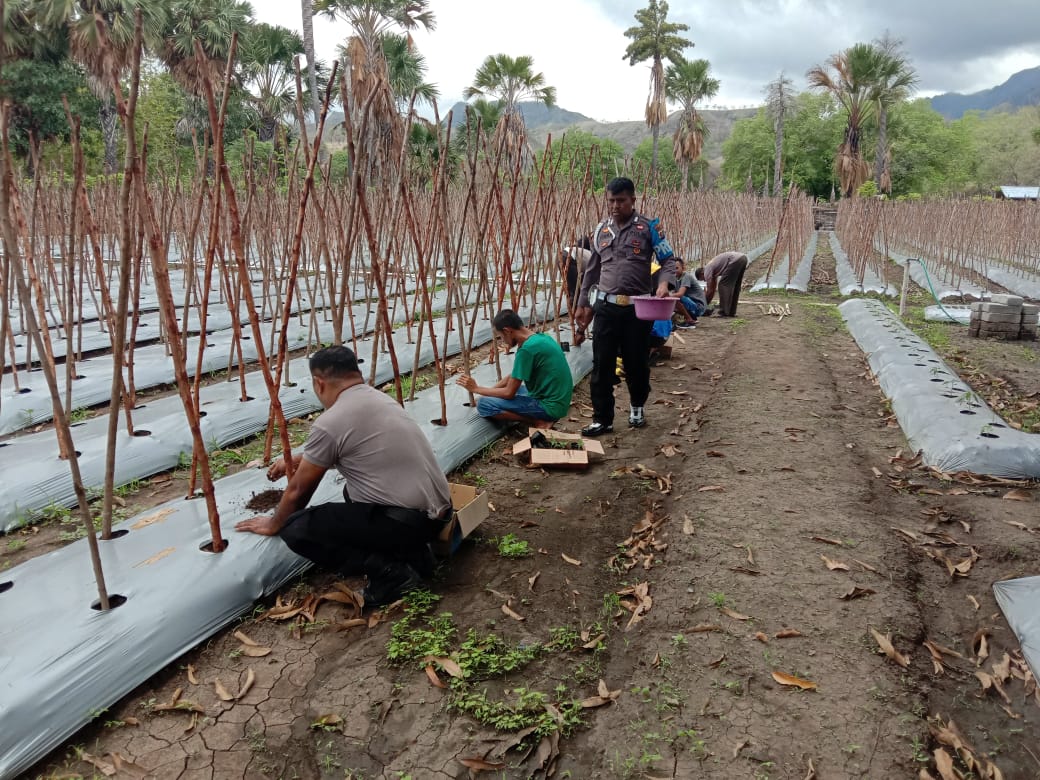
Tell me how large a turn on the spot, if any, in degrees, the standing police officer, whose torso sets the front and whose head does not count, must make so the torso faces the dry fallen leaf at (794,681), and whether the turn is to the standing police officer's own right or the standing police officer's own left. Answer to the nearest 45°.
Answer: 0° — they already face it

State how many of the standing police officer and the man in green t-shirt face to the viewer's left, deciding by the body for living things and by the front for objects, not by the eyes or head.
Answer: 1

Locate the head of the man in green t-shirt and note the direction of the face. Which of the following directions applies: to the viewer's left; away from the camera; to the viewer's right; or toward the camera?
to the viewer's left

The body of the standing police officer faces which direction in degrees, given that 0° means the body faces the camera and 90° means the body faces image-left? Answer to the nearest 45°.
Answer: approximately 0°

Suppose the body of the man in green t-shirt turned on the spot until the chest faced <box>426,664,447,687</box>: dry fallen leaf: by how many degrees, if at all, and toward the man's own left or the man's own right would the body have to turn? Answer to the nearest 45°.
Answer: approximately 90° to the man's own left

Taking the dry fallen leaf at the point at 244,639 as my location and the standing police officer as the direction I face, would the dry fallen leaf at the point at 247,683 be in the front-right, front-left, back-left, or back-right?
back-right

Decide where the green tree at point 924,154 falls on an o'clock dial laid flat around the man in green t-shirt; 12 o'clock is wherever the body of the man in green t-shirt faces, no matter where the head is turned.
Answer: The green tree is roughly at 4 o'clock from the man in green t-shirt.

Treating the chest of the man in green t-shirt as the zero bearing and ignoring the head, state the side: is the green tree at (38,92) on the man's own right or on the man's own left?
on the man's own right

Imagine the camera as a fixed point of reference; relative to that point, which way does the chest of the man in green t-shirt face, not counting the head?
to the viewer's left

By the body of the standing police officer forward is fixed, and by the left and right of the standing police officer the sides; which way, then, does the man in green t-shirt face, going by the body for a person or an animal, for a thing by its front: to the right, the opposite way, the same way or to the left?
to the right

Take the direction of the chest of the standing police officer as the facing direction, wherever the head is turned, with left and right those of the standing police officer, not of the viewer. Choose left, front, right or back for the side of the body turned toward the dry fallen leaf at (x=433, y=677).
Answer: front

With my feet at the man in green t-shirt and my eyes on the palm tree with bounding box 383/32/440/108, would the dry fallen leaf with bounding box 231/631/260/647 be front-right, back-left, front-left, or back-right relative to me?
back-left

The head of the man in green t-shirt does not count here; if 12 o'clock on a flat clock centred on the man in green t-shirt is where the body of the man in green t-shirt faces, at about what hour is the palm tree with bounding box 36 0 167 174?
The palm tree is roughly at 2 o'clock from the man in green t-shirt.

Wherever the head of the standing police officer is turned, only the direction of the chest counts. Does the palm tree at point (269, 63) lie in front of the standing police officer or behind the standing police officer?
behind
